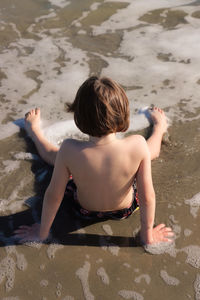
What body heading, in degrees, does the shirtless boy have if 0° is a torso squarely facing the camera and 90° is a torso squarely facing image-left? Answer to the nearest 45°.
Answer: approximately 180°

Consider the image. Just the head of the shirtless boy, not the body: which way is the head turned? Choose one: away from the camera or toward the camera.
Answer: away from the camera
